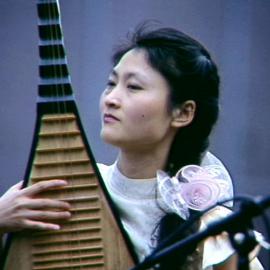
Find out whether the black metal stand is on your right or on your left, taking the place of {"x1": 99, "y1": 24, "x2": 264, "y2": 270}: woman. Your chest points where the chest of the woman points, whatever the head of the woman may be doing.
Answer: on your left

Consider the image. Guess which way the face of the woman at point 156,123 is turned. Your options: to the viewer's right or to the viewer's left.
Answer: to the viewer's left

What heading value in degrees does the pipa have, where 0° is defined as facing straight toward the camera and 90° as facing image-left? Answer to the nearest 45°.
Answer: approximately 0°
